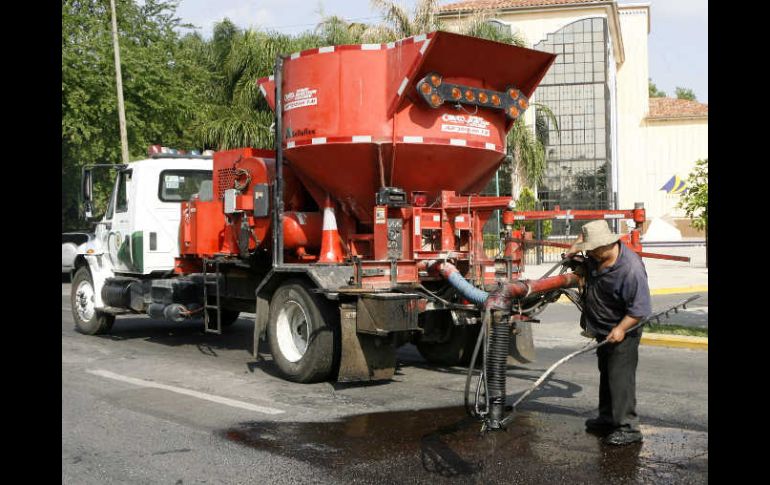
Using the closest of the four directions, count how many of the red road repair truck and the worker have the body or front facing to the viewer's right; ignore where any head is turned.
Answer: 0

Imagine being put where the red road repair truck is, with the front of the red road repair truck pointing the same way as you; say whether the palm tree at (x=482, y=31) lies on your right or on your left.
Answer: on your right

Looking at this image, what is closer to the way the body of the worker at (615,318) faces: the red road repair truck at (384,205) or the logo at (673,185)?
the red road repair truck

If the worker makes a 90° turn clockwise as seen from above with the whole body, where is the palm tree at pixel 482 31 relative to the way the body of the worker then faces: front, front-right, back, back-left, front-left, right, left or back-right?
front-right

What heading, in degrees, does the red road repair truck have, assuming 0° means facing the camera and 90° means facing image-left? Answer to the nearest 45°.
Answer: approximately 135°

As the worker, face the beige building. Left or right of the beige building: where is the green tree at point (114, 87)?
left

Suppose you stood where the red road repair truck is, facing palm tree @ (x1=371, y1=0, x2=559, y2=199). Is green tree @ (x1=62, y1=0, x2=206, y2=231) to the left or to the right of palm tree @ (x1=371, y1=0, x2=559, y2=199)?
left

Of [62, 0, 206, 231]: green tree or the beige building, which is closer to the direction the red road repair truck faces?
the green tree

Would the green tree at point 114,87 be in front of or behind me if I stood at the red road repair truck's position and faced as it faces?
in front

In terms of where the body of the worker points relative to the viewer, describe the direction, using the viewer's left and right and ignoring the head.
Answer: facing the viewer and to the left of the viewer

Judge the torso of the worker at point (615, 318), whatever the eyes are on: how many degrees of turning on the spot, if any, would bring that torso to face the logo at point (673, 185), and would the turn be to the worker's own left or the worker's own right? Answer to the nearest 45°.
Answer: approximately 135° to the worker's own right
